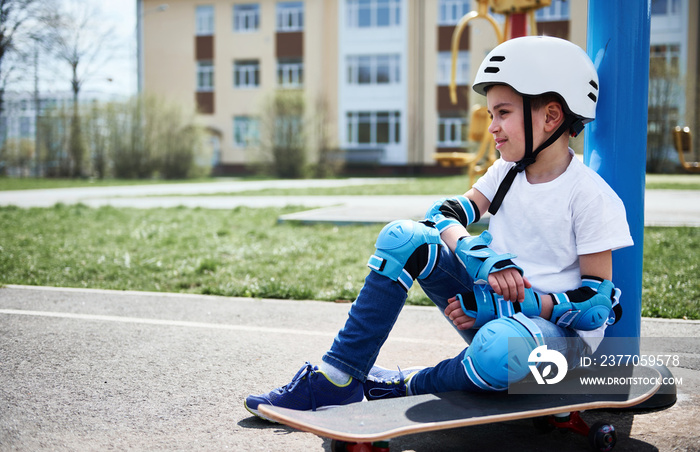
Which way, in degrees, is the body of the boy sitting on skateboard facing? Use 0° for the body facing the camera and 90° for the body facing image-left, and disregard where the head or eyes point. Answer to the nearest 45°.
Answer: approximately 45°

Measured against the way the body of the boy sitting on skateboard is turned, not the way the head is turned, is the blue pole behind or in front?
behind

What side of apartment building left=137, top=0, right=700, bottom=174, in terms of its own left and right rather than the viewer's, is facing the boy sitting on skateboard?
front

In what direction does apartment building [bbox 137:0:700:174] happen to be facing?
toward the camera

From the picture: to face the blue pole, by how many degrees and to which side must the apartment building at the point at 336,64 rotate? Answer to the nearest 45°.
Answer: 0° — it already faces it

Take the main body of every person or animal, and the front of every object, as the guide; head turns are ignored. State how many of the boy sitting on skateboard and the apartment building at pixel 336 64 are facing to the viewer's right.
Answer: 0

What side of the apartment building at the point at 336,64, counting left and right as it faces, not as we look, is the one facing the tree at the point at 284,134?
front

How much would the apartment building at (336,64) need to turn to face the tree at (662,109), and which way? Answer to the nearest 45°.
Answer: approximately 45° to its left

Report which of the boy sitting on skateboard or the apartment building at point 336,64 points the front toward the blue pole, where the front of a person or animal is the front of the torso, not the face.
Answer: the apartment building
